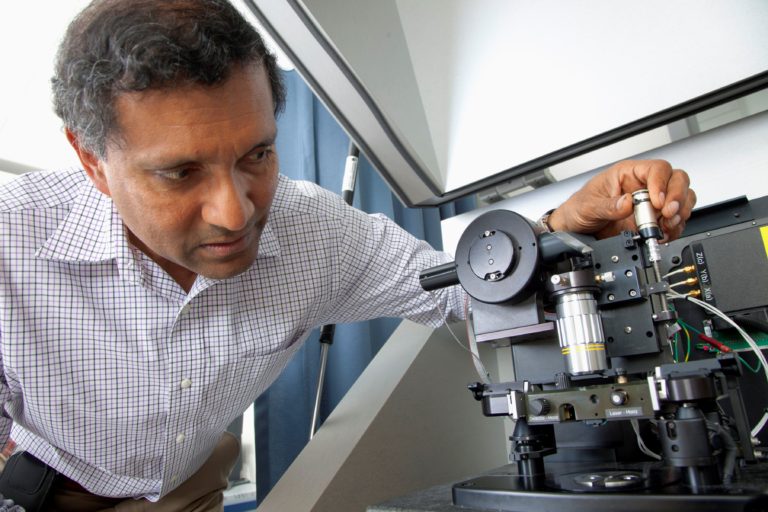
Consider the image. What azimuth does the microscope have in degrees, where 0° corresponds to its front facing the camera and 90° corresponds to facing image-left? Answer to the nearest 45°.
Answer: approximately 0°

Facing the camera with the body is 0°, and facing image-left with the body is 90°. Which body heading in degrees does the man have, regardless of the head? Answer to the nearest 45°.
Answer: approximately 315°

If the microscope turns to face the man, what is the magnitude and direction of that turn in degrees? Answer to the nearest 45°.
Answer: approximately 90° to its right

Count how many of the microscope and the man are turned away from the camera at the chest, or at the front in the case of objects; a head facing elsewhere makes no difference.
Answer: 0
